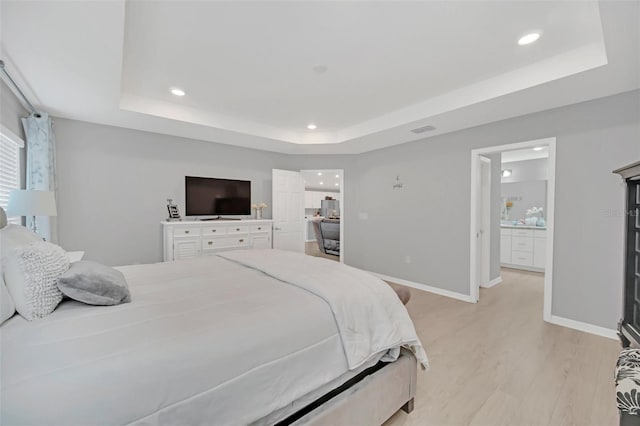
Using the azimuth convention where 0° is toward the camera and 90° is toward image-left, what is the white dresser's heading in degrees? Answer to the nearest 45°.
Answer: approximately 315°

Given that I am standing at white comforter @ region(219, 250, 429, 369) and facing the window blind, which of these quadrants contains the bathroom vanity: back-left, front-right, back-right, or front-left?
back-right

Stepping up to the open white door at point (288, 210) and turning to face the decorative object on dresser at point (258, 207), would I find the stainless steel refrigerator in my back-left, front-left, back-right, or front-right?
back-right

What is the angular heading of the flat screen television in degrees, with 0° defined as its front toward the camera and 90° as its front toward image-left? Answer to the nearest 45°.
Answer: approximately 315°

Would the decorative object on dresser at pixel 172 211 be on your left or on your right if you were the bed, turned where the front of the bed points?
on your left

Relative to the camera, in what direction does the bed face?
facing away from the viewer and to the right of the viewer

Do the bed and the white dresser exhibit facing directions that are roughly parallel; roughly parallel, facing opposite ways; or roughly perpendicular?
roughly perpendicular

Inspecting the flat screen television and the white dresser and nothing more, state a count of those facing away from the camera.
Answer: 0
